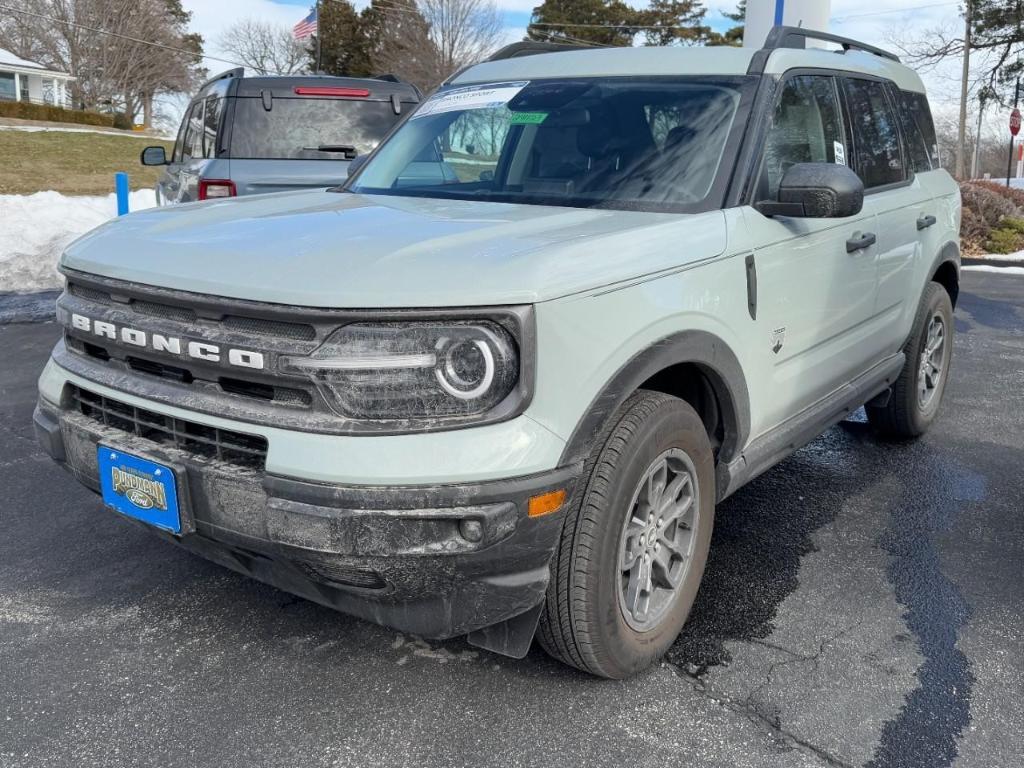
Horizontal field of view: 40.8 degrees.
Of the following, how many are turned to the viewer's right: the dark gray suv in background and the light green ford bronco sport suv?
0

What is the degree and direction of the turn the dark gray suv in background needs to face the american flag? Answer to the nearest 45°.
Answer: approximately 45° to its right

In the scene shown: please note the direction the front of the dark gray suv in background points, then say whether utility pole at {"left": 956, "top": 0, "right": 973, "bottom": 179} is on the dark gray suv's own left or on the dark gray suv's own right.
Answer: on the dark gray suv's own right

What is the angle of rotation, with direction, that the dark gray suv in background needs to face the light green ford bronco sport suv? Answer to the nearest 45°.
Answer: approximately 135° to its left

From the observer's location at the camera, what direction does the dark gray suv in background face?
facing away from the viewer and to the left of the viewer

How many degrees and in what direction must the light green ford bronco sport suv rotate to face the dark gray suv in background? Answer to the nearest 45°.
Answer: approximately 135° to its right

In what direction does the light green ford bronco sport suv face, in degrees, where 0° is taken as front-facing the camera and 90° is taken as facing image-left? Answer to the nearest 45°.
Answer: approximately 45°

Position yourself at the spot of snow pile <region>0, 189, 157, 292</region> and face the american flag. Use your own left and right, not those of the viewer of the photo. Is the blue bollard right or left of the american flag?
right

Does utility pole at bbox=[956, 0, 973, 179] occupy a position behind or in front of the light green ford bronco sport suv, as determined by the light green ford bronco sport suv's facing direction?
behind

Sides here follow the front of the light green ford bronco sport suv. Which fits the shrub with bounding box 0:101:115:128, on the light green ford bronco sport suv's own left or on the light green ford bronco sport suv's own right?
on the light green ford bronco sport suv's own right
